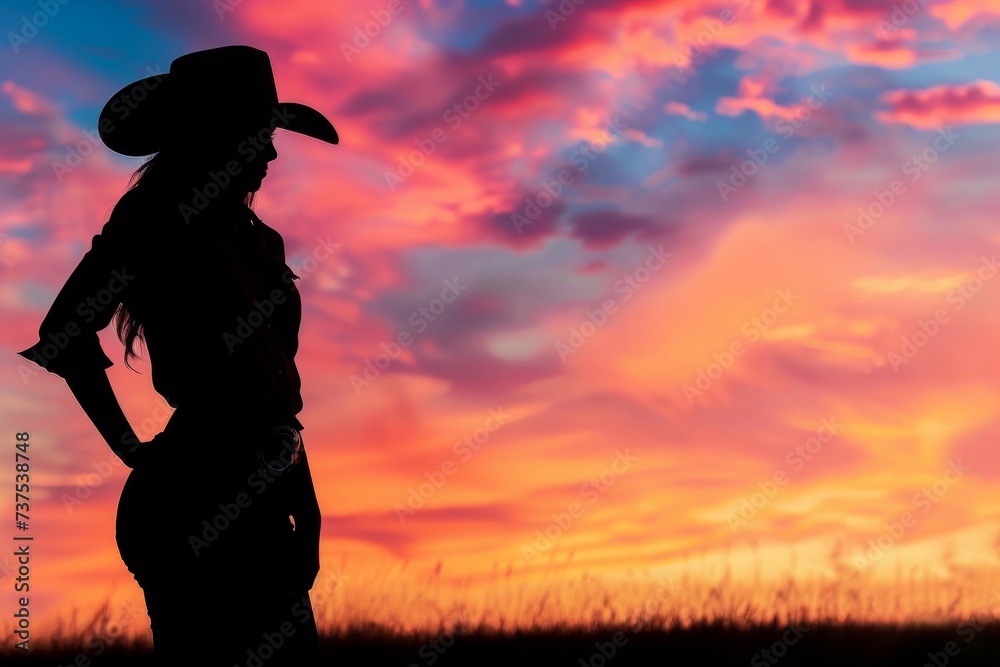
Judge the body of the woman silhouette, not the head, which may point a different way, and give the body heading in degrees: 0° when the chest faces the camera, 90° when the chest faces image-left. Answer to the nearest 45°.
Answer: approximately 315°
